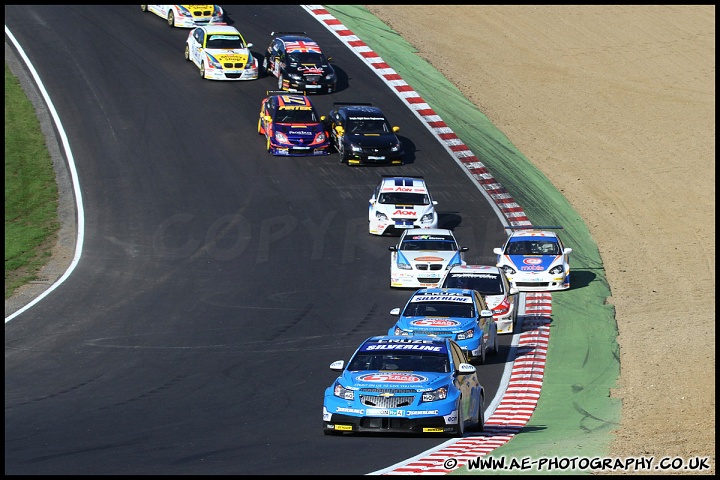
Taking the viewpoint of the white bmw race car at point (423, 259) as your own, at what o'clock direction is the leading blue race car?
The leading blue race car is roughly at 12 o'clock from the white bmw race car.

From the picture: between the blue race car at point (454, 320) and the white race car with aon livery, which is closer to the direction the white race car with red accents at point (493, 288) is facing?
the blue race car

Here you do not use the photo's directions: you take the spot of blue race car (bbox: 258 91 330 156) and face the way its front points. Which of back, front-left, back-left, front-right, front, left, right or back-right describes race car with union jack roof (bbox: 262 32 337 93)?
back

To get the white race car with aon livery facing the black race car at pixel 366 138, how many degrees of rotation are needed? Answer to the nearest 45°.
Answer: approximately 180°

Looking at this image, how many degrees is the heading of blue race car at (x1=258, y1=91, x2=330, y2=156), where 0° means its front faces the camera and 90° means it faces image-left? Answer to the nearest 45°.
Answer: approximately 0°

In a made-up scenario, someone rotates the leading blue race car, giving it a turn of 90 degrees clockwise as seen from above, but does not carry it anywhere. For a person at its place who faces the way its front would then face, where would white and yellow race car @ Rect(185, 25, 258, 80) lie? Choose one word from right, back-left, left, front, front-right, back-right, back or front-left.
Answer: right

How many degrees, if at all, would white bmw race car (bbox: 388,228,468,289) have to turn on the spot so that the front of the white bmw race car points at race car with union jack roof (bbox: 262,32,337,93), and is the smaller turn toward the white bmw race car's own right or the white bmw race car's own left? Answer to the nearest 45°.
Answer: approximately 180°

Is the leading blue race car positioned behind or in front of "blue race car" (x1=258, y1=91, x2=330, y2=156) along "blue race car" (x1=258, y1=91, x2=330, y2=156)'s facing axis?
in front

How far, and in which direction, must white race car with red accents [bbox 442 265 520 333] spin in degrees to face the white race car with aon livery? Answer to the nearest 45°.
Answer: approximately 180°

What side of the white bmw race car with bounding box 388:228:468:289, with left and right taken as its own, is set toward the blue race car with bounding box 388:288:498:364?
front

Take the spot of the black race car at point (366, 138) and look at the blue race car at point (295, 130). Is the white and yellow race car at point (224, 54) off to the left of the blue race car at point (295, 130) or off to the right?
right

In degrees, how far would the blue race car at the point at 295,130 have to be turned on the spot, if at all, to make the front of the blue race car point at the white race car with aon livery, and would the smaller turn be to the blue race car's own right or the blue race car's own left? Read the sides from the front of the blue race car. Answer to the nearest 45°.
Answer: approximately 45° to the blue race car's own left
